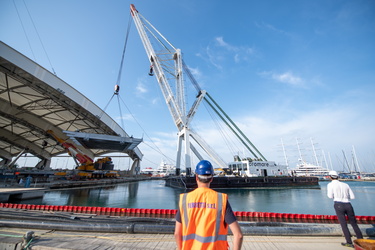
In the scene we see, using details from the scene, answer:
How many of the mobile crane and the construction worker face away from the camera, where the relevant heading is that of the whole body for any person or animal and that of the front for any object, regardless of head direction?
1

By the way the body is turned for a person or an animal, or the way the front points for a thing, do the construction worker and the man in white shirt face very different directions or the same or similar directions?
same or similar directions

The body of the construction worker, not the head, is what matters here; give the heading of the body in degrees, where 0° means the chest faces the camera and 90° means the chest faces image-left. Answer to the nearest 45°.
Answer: approximately 180°

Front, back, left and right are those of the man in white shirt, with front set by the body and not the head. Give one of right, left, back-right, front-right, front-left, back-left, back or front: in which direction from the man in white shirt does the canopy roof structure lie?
front-left

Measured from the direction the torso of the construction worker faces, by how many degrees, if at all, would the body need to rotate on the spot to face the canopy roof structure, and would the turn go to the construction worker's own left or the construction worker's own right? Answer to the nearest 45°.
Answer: approximately 45° to the construction worker's own left

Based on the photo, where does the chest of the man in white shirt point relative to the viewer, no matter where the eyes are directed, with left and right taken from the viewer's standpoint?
facing away from the viewer and to the left of the viewer

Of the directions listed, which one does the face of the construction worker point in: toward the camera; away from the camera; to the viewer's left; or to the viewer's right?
away from the camera
